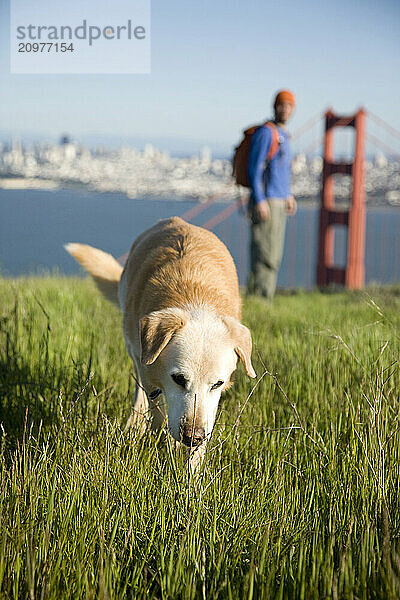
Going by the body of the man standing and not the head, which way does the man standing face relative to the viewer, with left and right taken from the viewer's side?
facing the viewer and to the right of the viewer

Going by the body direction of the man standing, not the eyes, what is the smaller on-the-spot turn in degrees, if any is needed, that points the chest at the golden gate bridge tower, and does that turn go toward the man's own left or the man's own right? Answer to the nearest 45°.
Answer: approximately 135° to the man's own left

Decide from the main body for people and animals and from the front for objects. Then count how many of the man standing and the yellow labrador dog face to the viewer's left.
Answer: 0

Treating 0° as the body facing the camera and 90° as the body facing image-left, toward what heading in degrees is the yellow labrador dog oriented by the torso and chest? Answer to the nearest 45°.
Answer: approximately 0°

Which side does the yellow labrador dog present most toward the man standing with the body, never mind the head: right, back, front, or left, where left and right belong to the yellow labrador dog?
back

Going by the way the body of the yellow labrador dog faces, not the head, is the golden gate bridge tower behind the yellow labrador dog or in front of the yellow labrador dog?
behind

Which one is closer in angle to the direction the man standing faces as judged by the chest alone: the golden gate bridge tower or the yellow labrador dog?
the yellow labrador dog

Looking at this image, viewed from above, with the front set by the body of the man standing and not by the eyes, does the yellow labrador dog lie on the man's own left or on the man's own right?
on the man's own right
